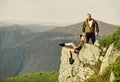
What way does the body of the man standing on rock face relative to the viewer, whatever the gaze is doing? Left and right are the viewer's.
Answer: facing the viewer

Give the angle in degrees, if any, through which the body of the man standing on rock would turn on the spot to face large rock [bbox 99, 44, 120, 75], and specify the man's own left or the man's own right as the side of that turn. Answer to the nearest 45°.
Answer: approximately 45° to the man's own left
